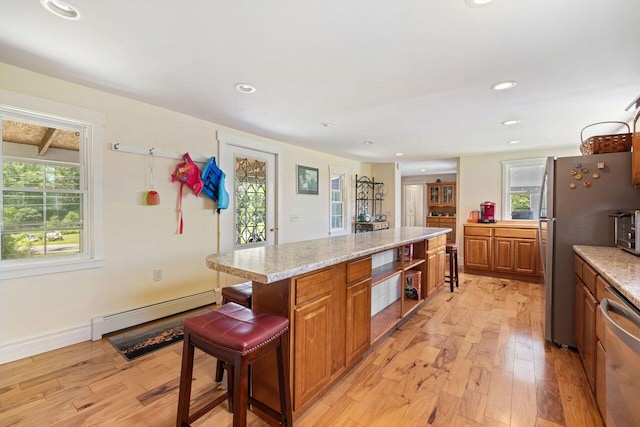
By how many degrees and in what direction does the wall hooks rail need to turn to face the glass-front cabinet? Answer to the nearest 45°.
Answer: approximately 45° to its left

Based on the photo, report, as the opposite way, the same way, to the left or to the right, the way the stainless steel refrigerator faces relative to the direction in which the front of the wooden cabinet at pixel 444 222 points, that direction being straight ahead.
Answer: to the right

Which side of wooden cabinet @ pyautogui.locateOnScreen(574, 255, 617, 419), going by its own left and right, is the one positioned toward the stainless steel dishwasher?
left

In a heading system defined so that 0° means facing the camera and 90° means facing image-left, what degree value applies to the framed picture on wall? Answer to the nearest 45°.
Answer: approximately 315°

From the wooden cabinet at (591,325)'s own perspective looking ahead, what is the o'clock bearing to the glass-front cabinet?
The glass-front cabinet is roughly at 2 o'clock from the wooden cabinet.

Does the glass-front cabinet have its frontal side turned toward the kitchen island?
yes

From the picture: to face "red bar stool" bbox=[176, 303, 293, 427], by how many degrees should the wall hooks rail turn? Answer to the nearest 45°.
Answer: approximately 45° to its right
